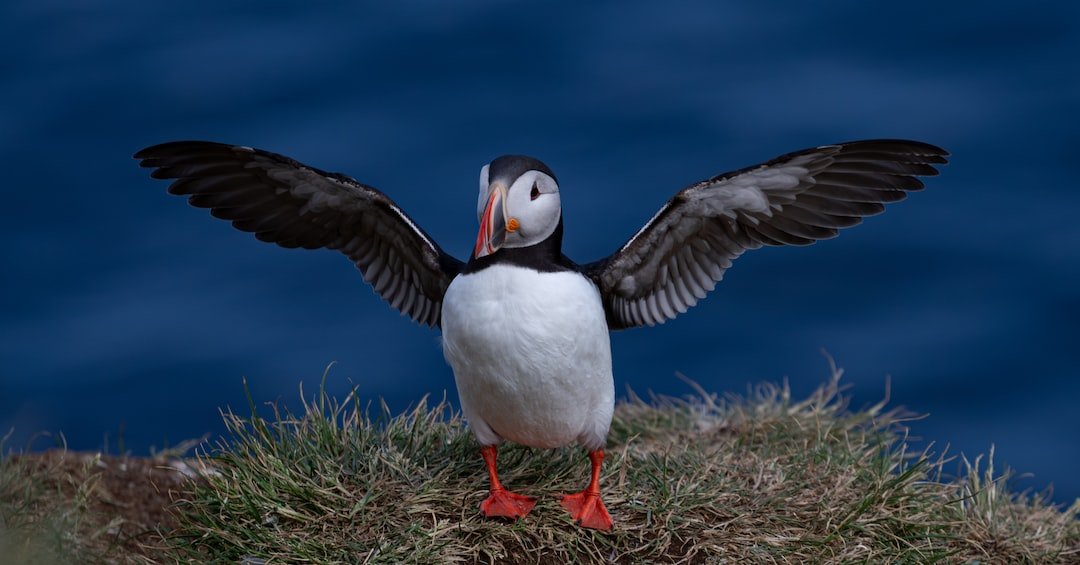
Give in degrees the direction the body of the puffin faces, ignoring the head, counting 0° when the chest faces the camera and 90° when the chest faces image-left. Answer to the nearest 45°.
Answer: approximately 0°
